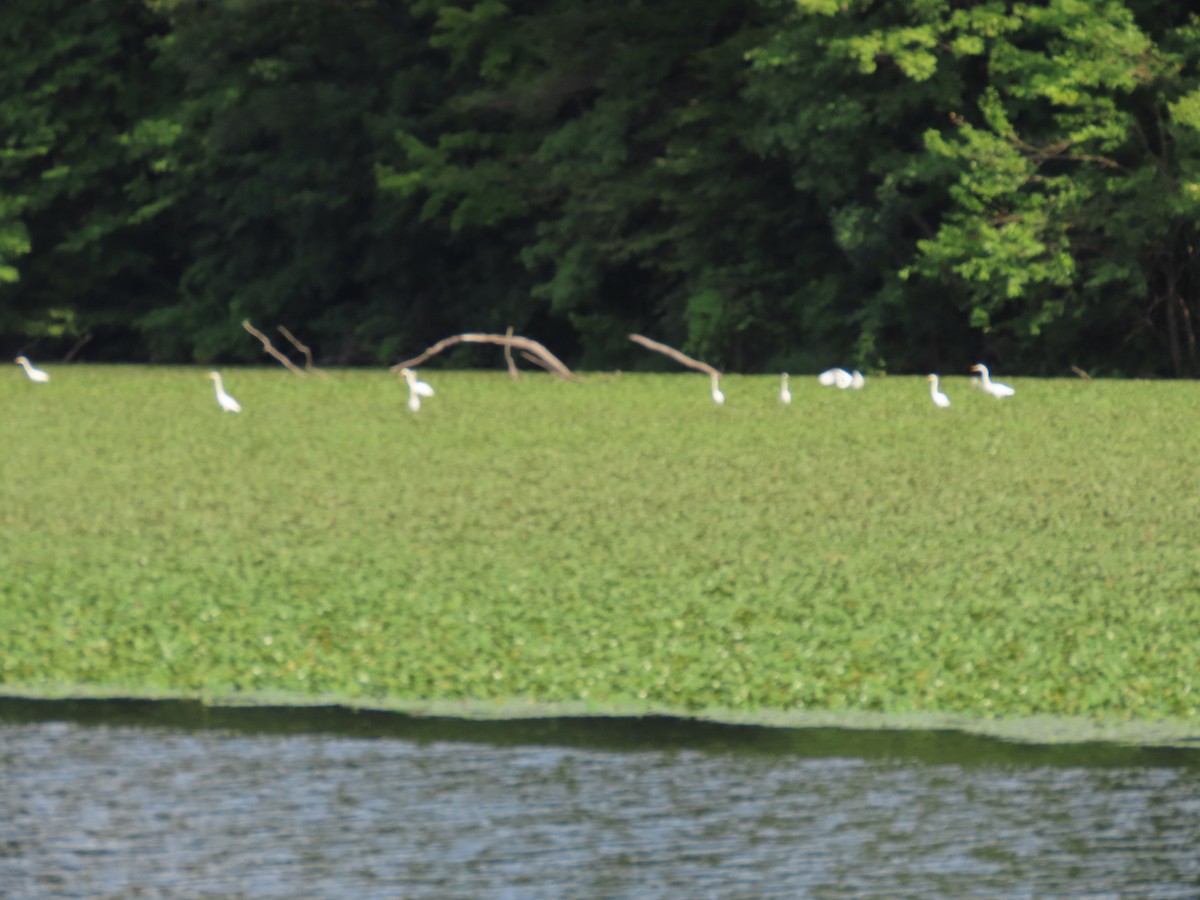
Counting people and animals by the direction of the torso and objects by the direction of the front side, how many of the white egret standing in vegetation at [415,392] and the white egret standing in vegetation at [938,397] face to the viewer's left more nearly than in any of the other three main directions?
2

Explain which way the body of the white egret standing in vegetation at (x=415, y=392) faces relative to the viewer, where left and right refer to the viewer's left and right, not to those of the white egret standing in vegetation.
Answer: facing to the left of the viewer

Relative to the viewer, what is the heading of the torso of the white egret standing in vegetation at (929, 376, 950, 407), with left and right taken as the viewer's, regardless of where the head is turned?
facing to the left of the viewer

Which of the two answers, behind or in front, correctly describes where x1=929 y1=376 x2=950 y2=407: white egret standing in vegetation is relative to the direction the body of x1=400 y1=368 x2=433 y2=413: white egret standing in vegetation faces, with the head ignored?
behind

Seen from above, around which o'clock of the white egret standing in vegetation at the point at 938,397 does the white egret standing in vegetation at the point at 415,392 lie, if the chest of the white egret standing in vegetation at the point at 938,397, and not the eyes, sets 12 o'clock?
the white egret standing in vegetation at the point at 415,392 is roughly at 12 o'clock from the white egret standing in vegetation at the point at 938,397.

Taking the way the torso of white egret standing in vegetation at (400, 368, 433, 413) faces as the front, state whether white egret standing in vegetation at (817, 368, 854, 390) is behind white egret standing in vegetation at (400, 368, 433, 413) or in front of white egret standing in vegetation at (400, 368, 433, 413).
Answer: behind

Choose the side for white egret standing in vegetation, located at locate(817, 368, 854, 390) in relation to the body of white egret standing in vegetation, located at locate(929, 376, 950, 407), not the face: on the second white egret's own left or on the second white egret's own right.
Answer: on the second white egret's own right
